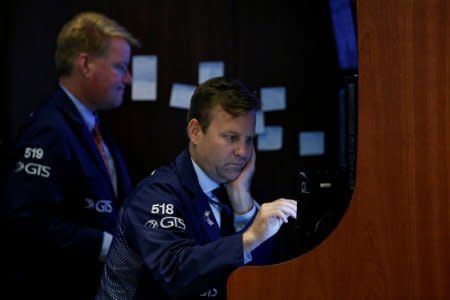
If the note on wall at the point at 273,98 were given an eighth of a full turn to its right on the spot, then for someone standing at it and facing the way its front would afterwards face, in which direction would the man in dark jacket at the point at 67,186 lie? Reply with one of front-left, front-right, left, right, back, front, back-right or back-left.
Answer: front

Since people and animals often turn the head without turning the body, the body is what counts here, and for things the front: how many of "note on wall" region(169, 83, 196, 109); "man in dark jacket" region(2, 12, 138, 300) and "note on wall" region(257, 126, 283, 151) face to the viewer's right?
1

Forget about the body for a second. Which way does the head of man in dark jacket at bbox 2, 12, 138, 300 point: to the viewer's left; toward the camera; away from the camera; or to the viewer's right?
to the viewer's right

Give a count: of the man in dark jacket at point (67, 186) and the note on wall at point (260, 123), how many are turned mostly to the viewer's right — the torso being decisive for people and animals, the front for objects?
1

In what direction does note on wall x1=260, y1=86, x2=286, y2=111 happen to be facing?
toward the camera

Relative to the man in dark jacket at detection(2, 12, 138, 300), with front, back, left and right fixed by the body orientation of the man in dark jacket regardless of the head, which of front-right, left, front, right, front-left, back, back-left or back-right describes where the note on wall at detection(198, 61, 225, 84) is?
front-left

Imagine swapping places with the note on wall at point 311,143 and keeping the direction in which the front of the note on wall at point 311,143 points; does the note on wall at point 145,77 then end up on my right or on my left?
on my right

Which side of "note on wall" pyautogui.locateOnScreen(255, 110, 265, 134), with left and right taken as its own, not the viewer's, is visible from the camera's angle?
front

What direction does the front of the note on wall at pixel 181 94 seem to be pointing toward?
toward the camera

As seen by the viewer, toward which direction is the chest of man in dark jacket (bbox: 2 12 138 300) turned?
to the viewer's right

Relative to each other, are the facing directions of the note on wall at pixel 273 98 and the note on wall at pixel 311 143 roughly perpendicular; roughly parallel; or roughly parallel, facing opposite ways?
roughly parallel

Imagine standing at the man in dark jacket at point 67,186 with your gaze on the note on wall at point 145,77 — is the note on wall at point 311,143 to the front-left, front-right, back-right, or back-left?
front-right

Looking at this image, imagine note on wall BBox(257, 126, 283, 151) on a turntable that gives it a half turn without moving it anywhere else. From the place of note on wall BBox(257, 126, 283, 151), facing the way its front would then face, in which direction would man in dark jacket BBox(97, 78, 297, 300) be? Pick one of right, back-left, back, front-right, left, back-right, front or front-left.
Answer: back

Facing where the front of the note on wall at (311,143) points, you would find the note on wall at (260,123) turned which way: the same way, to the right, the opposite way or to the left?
the same way

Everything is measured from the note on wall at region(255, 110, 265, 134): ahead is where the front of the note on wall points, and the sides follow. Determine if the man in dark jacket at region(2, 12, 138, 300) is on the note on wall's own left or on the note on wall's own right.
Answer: on the note on wall's own right

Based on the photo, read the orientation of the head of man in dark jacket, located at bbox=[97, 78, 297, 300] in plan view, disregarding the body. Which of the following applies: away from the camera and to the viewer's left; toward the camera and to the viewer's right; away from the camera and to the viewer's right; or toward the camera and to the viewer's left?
toward the camera and to the viewer's right

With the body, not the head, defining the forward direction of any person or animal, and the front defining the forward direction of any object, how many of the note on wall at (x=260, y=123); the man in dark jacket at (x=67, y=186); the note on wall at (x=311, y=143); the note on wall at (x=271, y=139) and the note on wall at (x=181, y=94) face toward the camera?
4
